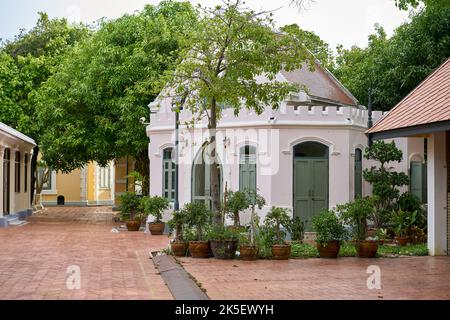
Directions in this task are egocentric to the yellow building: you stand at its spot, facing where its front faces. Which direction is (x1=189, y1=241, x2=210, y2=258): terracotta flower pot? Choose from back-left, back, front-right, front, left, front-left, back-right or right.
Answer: front

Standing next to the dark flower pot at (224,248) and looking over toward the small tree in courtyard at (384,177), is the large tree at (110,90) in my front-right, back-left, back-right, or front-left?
front-left

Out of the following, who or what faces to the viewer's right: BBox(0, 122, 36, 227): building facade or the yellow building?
the building facade

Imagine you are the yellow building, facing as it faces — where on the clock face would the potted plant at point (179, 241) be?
The potted plant is roughly at 12 o'clock from the yellow building.

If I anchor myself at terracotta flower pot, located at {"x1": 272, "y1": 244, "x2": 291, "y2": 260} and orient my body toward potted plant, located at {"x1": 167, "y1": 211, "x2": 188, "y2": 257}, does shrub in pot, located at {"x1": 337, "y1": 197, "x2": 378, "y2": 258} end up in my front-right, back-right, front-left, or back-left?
back-right

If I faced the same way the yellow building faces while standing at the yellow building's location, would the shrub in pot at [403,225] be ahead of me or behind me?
ahead

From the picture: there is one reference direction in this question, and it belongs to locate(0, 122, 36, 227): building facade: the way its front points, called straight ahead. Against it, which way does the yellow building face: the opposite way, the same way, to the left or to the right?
to the right

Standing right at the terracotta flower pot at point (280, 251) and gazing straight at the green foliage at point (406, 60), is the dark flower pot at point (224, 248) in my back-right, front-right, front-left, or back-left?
back-left

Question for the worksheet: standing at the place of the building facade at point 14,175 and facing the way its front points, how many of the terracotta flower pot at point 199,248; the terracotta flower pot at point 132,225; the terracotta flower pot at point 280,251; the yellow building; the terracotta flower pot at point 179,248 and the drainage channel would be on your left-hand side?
1

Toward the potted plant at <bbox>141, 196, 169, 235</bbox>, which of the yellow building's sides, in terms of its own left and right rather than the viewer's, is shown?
front

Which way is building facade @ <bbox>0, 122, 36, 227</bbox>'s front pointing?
to the viewer's right

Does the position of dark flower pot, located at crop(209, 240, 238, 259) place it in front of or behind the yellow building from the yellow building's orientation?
in front

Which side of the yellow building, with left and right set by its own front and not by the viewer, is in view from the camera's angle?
front

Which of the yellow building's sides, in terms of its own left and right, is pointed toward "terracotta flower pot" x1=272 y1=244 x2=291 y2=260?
front

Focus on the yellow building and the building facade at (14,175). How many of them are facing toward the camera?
1
